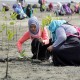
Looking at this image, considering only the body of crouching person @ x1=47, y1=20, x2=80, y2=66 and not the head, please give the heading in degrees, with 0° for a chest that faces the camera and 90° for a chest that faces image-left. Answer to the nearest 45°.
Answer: approximately 90°
